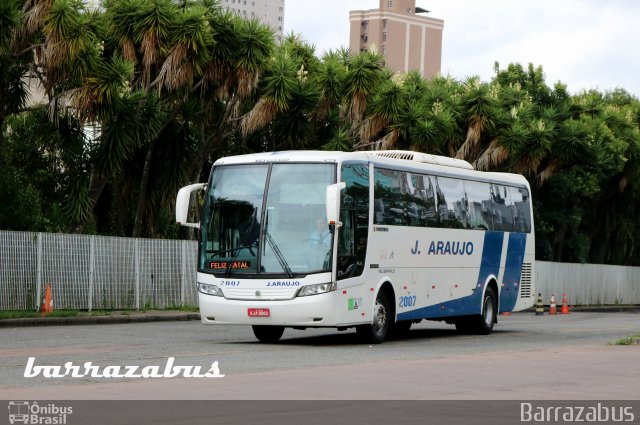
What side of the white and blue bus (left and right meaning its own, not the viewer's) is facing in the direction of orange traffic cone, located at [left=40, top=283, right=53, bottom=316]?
right

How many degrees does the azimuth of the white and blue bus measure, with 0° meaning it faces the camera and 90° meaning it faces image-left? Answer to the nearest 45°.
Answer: approximately 45°

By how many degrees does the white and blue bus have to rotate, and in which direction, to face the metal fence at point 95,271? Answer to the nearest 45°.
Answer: approximately 90° to its right
